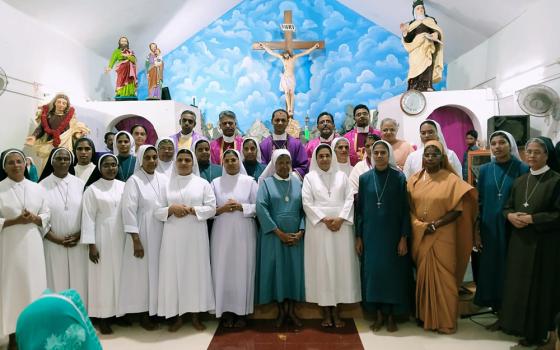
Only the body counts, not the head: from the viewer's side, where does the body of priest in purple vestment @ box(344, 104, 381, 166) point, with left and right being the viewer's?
facing the viewer

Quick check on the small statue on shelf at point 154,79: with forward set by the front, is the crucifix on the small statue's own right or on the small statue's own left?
on the small statue's own left

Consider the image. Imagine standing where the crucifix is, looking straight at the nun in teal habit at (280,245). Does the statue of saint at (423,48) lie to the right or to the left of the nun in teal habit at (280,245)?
left

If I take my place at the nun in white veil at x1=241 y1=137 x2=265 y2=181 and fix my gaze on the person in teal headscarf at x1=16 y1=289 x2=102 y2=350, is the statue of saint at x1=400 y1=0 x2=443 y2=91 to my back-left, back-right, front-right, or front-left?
back-left

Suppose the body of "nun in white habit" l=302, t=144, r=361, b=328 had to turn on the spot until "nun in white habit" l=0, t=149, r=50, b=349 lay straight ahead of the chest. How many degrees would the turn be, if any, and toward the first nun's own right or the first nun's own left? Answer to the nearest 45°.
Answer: approximately 90° to the first nun's own right

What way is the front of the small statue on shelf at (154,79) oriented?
toward the camera

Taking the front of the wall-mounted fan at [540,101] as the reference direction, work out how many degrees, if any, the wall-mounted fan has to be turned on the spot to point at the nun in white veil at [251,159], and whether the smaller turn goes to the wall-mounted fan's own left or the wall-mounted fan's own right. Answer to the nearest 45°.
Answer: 0° — it already faces them

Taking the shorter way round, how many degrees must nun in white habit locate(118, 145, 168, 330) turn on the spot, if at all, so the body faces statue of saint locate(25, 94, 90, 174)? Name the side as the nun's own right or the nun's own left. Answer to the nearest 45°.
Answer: approximately 180°

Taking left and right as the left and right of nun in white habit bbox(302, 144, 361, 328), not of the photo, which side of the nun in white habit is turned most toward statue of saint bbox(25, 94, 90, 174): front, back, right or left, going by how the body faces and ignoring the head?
right

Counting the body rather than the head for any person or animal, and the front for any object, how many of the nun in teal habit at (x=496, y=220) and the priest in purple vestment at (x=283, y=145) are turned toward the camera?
2

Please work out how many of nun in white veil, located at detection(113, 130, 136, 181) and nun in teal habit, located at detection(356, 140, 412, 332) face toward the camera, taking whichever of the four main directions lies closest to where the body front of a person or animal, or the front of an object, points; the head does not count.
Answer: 2

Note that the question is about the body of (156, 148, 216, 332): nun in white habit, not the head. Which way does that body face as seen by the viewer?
toward the camera
